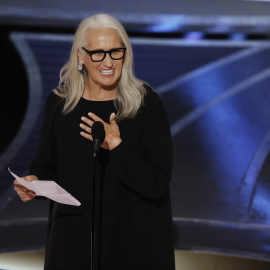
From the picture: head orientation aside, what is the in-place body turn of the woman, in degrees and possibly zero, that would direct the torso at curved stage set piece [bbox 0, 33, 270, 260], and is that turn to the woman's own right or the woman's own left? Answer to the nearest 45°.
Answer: approximately 135° to the woman's own left

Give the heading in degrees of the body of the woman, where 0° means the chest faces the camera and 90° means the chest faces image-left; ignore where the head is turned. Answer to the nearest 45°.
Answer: approximately 0°
